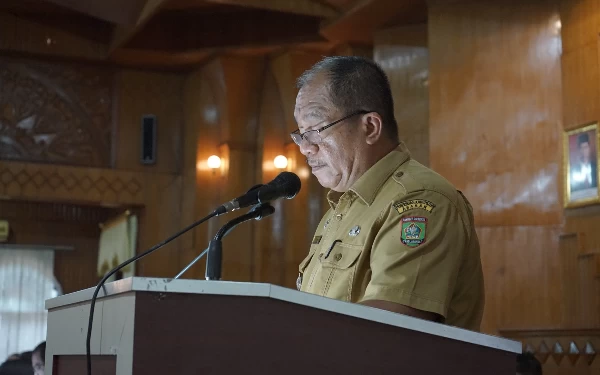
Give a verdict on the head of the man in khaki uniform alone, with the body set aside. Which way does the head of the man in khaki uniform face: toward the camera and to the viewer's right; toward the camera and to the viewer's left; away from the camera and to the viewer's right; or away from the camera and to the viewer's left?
toward the camera and to the viewer's left

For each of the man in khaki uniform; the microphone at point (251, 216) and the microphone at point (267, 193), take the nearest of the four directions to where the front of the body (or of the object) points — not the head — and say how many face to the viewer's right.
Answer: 2

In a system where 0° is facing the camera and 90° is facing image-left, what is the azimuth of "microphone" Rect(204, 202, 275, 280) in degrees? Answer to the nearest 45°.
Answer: approximately 270°

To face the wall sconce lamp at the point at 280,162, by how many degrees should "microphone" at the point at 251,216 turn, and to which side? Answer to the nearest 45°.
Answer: approximately 90° to its left

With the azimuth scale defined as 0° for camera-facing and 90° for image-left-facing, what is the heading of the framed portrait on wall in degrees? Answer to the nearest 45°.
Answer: approximately 45°

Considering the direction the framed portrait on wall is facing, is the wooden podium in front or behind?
in front

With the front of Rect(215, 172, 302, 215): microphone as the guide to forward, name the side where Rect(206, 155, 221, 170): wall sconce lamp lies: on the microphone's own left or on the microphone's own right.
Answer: on the microphone's own left

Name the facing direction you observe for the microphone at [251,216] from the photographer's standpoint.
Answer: facing to the right of the viewer

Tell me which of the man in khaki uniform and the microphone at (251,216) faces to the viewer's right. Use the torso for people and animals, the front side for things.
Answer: the microphone

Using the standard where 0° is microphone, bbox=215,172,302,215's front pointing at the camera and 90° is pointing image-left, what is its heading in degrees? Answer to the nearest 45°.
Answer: approximately 270°
